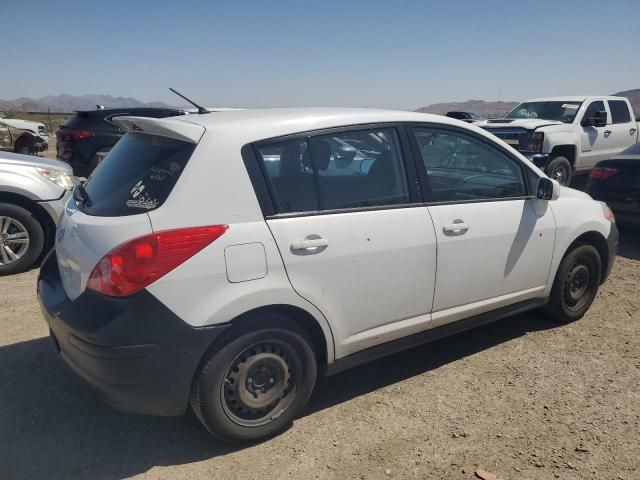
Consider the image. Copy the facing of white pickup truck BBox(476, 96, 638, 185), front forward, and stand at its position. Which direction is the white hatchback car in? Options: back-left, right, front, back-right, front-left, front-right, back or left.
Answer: front-left

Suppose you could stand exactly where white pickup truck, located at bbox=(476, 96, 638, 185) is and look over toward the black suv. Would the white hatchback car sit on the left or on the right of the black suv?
left

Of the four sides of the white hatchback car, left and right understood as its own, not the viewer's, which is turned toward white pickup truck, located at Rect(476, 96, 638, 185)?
front

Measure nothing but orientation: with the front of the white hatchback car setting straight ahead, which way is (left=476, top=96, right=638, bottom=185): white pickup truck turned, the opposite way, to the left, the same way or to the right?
the opposite way

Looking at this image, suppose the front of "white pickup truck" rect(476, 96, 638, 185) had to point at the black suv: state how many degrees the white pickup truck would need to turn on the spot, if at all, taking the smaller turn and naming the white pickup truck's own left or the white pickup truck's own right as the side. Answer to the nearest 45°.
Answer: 0° — it already faces it

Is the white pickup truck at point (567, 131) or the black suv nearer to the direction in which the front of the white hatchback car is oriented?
the white pickup truck

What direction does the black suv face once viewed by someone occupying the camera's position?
facing away from the viewer and to the right of the viewer

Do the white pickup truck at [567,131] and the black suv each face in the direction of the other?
no

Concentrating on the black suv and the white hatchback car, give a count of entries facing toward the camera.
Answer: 0

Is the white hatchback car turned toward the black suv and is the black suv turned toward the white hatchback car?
no

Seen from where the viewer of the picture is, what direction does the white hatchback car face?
facing away from the viewer and to the right of the viewer

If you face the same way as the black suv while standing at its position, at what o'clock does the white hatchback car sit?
The white hatchback car is roughly at 4 o'clock from the black suv.

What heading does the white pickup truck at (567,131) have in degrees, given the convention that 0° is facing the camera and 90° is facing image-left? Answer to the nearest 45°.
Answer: approximately 45°

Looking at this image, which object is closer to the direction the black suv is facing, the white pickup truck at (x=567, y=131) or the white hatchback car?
the white pickup truck

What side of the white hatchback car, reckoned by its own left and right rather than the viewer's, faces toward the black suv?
left

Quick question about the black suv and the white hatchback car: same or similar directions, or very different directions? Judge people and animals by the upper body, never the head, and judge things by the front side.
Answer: same or similar directions
